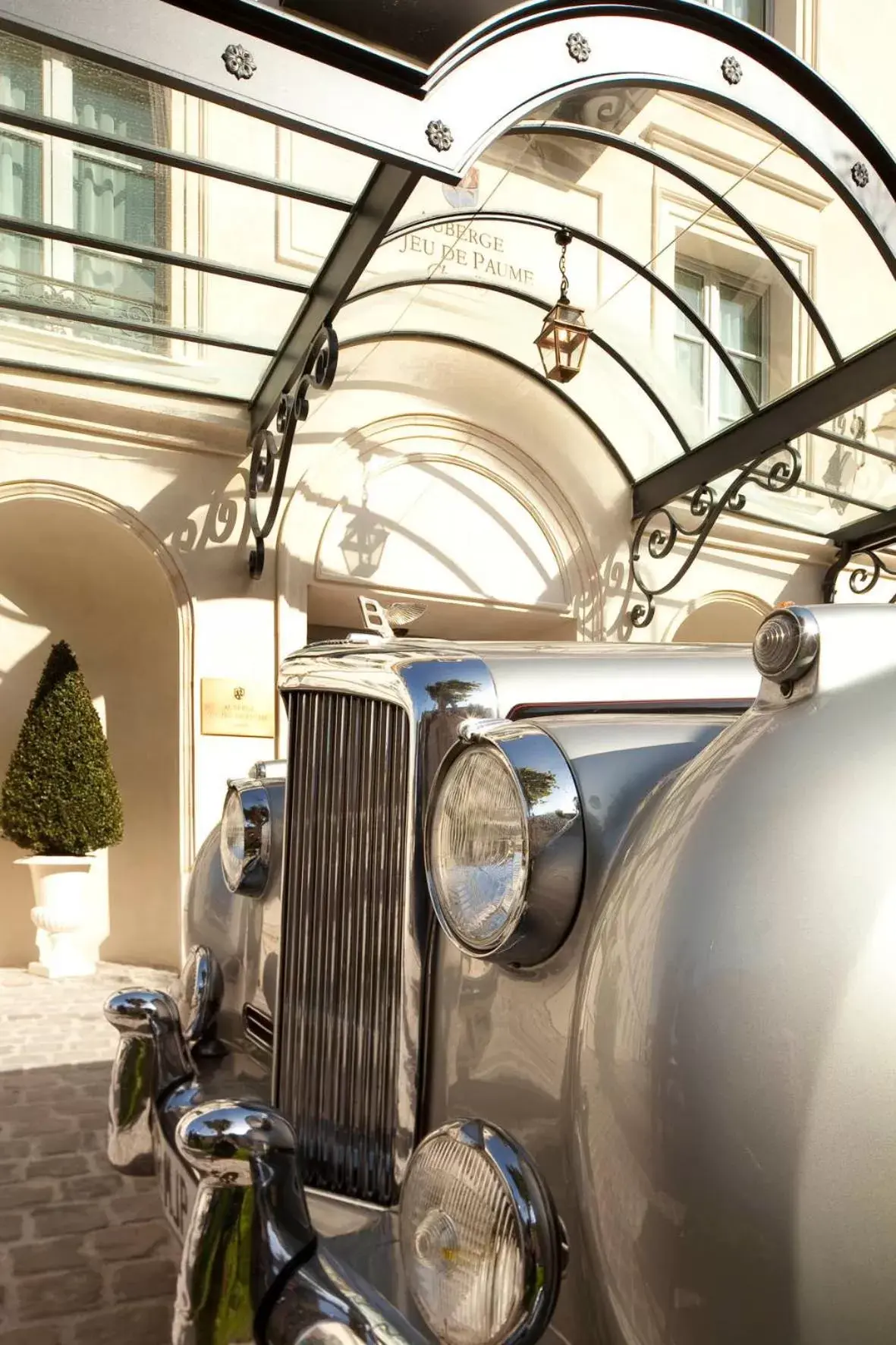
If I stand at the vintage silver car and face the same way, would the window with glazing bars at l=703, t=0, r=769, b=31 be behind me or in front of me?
behind

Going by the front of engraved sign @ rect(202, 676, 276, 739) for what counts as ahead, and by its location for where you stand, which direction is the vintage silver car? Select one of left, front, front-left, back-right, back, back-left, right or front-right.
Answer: front

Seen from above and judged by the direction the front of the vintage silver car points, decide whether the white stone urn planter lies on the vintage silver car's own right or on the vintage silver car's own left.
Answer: on the vintage silver car's own right

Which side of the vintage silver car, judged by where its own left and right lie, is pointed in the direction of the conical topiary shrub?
right

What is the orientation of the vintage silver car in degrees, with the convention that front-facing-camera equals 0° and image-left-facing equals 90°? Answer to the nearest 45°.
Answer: approximately 45°

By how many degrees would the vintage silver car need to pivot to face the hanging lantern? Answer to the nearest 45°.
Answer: approximately 135° to its right

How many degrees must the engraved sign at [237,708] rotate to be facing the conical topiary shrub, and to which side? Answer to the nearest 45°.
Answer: approximately 90° to its right

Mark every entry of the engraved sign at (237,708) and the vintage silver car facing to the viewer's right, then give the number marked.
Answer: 0

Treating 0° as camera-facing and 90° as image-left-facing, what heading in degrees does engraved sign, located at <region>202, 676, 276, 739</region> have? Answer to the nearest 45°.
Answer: approximately 0°
